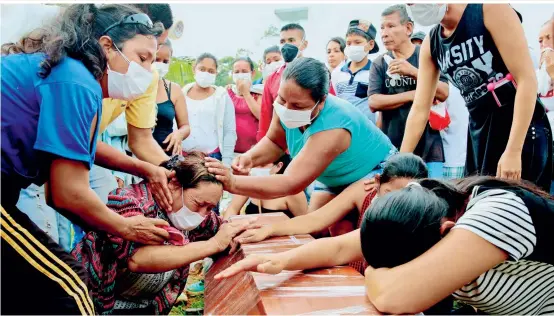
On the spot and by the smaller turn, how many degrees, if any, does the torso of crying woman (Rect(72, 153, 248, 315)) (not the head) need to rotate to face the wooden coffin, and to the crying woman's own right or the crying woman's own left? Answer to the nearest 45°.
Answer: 0° — they already face it

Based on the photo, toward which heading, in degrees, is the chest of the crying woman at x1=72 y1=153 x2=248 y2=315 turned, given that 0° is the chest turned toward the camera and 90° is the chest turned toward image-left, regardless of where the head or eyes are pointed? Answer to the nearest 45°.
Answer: approximately 315°
